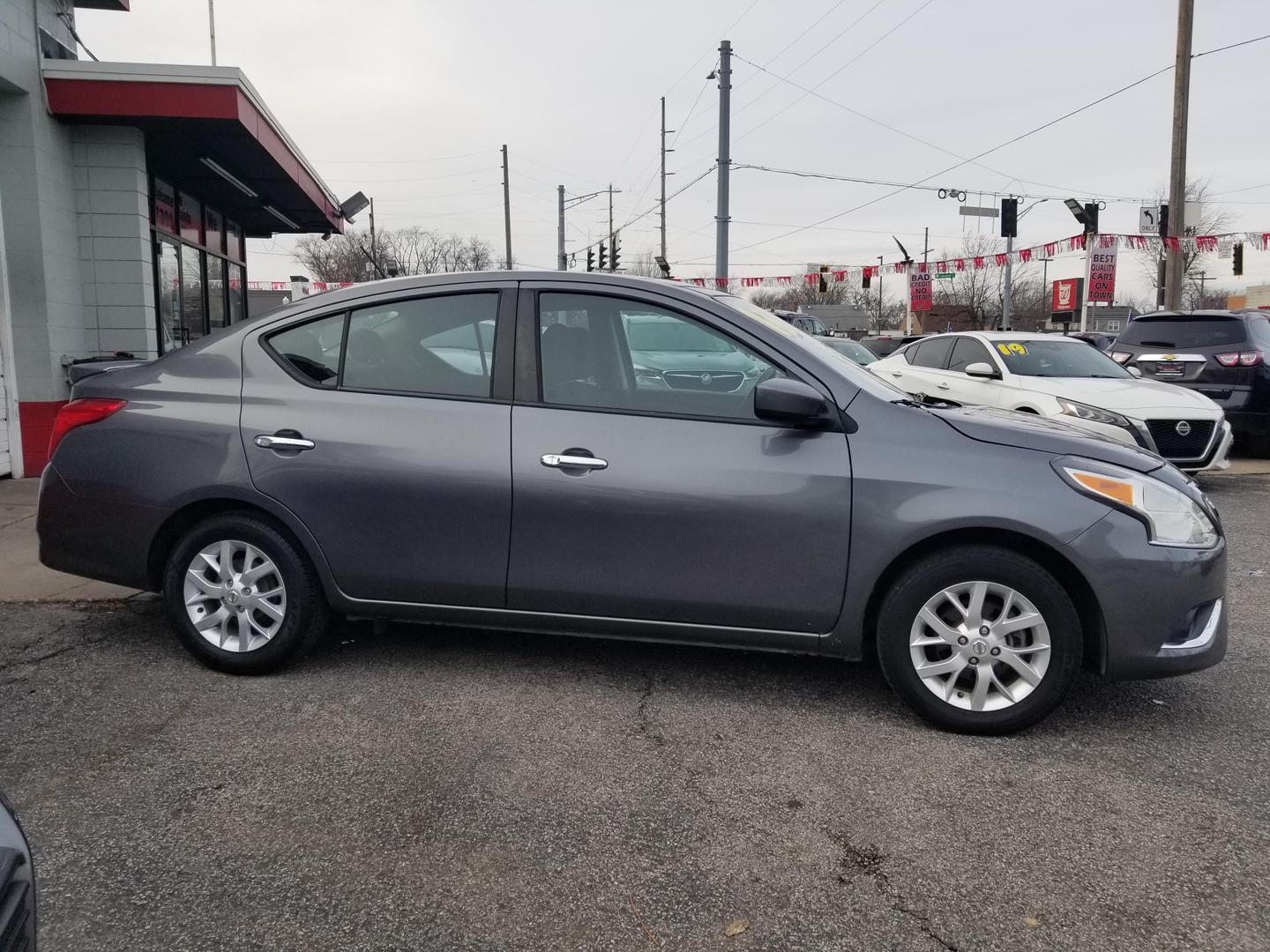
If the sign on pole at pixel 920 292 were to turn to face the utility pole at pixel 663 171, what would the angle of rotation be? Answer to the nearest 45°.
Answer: approximately 135° to its right

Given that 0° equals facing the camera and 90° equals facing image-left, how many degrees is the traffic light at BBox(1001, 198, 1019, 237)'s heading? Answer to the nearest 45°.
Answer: approximately 180°

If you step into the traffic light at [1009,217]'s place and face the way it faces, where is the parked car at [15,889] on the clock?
The parked car is roughly at 6 o'clock from the traffic light.

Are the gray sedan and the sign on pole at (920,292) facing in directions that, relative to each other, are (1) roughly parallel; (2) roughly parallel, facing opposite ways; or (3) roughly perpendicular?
roughly perpendicular

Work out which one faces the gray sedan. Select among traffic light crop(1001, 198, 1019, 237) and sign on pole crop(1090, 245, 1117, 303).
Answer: the sign on pole

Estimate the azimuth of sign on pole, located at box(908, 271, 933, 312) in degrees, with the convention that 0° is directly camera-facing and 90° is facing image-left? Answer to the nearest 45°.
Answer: approximately 0°

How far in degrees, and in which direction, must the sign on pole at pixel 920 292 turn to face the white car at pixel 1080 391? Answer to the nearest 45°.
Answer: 0° — it already faces it

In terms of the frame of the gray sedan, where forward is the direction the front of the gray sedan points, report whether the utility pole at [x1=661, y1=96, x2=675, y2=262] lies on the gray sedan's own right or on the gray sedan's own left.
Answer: on the gray sedan's own left

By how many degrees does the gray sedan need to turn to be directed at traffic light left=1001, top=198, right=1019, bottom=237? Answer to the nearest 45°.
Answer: approximately 45° to its left

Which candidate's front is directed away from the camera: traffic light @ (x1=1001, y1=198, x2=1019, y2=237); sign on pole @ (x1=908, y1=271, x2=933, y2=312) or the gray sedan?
the traffic light

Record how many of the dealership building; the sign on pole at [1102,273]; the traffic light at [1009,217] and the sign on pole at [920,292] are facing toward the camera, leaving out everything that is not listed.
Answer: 2

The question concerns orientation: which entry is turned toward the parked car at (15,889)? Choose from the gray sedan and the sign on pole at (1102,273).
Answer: the sign on pole

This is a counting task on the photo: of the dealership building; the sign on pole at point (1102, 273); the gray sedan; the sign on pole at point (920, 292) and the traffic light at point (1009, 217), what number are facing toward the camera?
2

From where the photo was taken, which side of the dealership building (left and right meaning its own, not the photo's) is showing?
right
